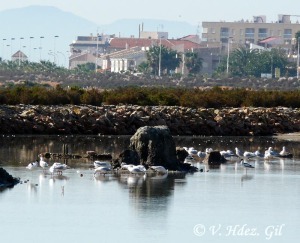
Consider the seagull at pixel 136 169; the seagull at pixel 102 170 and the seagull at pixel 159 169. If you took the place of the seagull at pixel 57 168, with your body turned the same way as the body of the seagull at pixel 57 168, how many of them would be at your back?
3

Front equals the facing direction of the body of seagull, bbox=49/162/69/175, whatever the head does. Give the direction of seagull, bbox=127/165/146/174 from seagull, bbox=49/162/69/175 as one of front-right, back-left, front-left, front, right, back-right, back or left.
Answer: back

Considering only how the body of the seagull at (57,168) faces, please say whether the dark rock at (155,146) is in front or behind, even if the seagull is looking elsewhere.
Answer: behind

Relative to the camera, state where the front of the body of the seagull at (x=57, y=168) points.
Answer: to the viewer's left

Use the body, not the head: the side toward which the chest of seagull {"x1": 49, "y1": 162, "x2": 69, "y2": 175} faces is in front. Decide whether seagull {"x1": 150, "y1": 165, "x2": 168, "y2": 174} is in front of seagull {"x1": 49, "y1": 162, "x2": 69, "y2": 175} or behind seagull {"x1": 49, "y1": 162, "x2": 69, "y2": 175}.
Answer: behind
